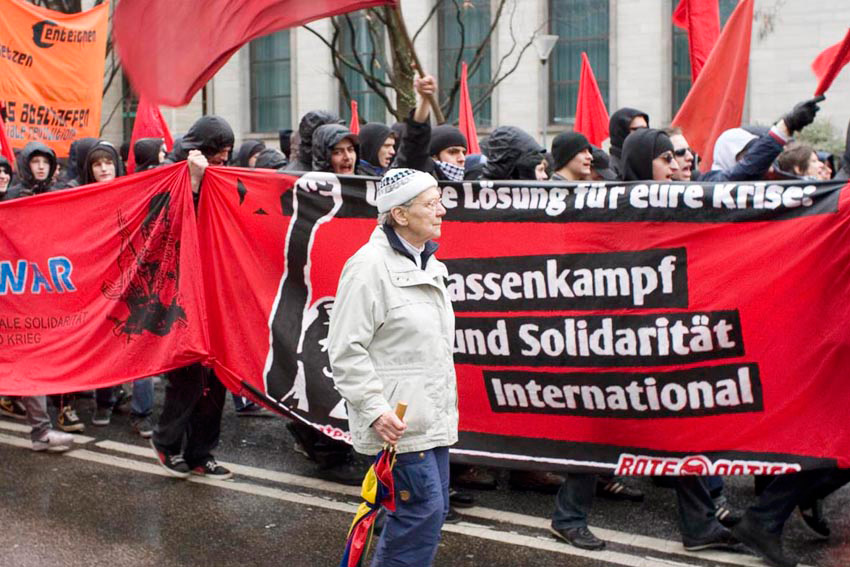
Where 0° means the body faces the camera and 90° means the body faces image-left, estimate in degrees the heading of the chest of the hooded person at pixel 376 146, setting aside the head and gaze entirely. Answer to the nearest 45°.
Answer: approximately 315°

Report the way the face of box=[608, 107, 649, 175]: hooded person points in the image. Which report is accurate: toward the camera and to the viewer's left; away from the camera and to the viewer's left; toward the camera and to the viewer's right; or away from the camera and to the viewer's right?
toward the camera and to the viewer's right
